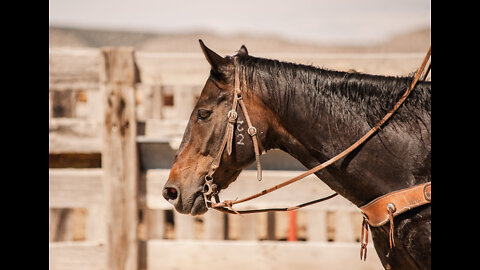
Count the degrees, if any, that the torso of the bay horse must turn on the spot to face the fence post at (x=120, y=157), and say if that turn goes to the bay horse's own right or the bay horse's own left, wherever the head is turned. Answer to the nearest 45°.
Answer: approximately 45° to the bay horse's own right

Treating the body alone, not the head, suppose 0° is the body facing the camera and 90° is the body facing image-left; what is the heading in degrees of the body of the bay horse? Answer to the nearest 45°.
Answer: approximately 90°

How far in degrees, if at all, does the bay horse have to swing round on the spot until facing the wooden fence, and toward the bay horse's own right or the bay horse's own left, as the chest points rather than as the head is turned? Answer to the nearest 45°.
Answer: approximately 45° to the bay horse's own right
